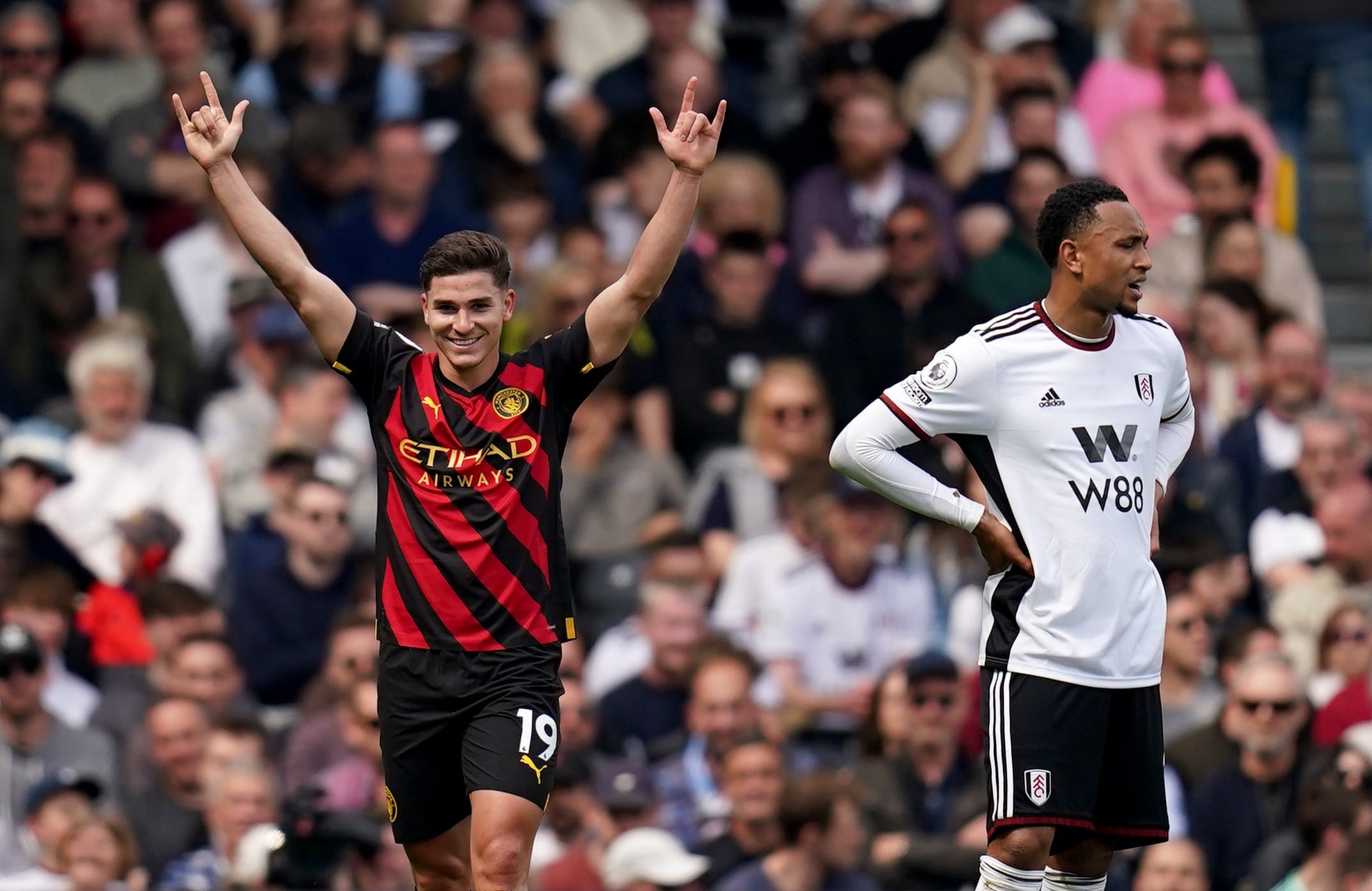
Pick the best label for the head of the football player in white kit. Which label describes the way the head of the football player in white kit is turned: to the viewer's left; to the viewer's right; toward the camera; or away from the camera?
to the viewer's right

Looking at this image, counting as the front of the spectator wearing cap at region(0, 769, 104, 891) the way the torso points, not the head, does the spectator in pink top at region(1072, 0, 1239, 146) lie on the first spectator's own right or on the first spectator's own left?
on the first spectator's own left

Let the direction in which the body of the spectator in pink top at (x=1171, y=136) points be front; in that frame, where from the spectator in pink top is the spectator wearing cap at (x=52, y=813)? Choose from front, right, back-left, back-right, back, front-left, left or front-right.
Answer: front-right

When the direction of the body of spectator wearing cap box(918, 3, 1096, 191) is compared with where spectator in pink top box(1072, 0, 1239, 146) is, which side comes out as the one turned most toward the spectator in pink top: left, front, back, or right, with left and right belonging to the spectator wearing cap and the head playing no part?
left

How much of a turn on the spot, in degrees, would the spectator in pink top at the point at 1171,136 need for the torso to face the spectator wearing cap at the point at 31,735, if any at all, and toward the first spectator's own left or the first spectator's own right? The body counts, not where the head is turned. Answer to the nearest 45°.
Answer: approximately 45° to the first spectator's own right

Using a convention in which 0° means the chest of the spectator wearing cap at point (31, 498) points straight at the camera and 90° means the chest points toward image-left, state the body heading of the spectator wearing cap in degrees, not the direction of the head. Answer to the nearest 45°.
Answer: approximately 315°
